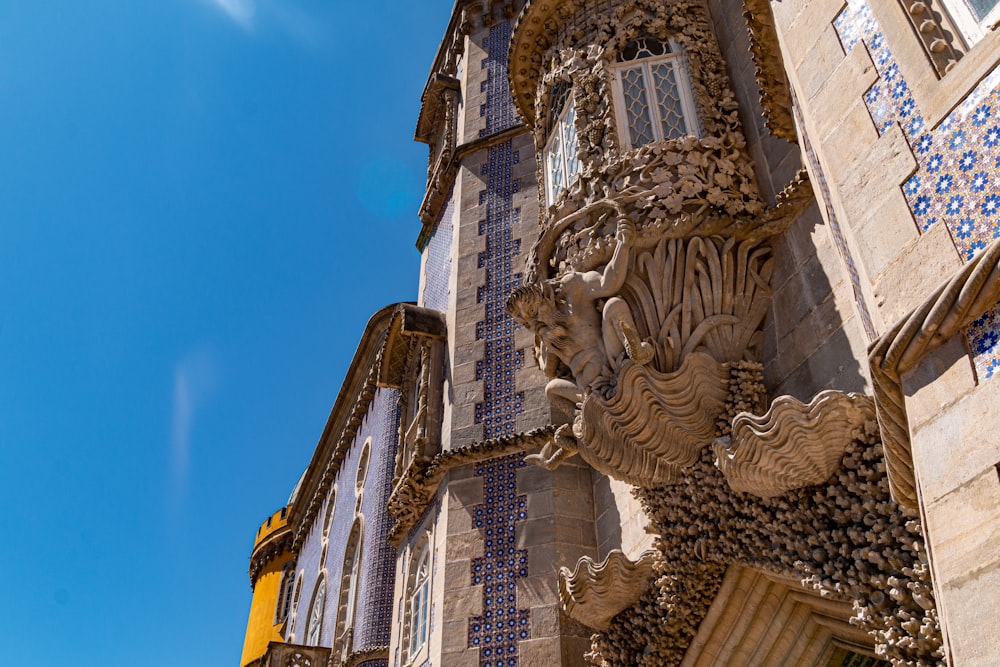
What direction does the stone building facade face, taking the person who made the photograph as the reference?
facing the viewer and to the left of the viewer
